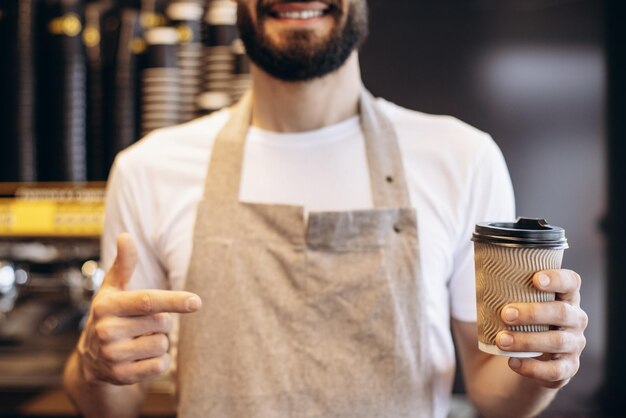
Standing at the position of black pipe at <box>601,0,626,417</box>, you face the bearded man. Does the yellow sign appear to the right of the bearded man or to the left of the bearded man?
right

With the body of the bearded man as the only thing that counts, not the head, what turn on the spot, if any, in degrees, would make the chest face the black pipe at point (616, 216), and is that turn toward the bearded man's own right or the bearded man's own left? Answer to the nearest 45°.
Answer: approximately 135° to the bearded man's own left

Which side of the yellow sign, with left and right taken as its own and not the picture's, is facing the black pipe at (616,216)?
left

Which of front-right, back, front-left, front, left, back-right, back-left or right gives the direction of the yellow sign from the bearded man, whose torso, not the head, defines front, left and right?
back-right
